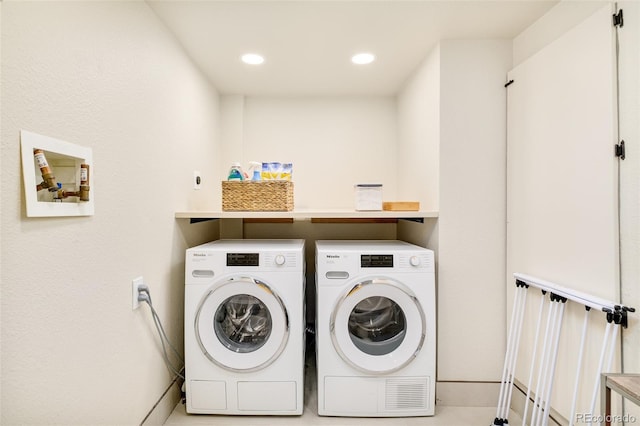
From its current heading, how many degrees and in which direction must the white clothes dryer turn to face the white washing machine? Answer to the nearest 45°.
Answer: approximately 90° to its right

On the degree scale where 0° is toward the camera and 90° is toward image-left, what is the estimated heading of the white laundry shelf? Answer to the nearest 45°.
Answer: approximately 0°

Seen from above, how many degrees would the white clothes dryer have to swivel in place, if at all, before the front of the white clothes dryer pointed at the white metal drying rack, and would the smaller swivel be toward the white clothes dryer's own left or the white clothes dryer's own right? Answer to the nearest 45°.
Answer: approximately 90° to the white clothes dryer's own left
